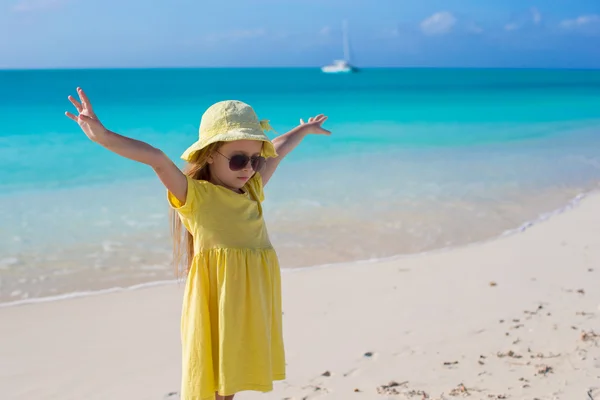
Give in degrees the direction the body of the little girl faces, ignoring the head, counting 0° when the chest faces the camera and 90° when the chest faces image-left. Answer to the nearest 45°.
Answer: approximately 315°

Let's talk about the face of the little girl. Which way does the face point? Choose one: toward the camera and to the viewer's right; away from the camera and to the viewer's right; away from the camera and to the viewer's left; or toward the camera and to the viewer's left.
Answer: toward the camera and to the viewer's right
